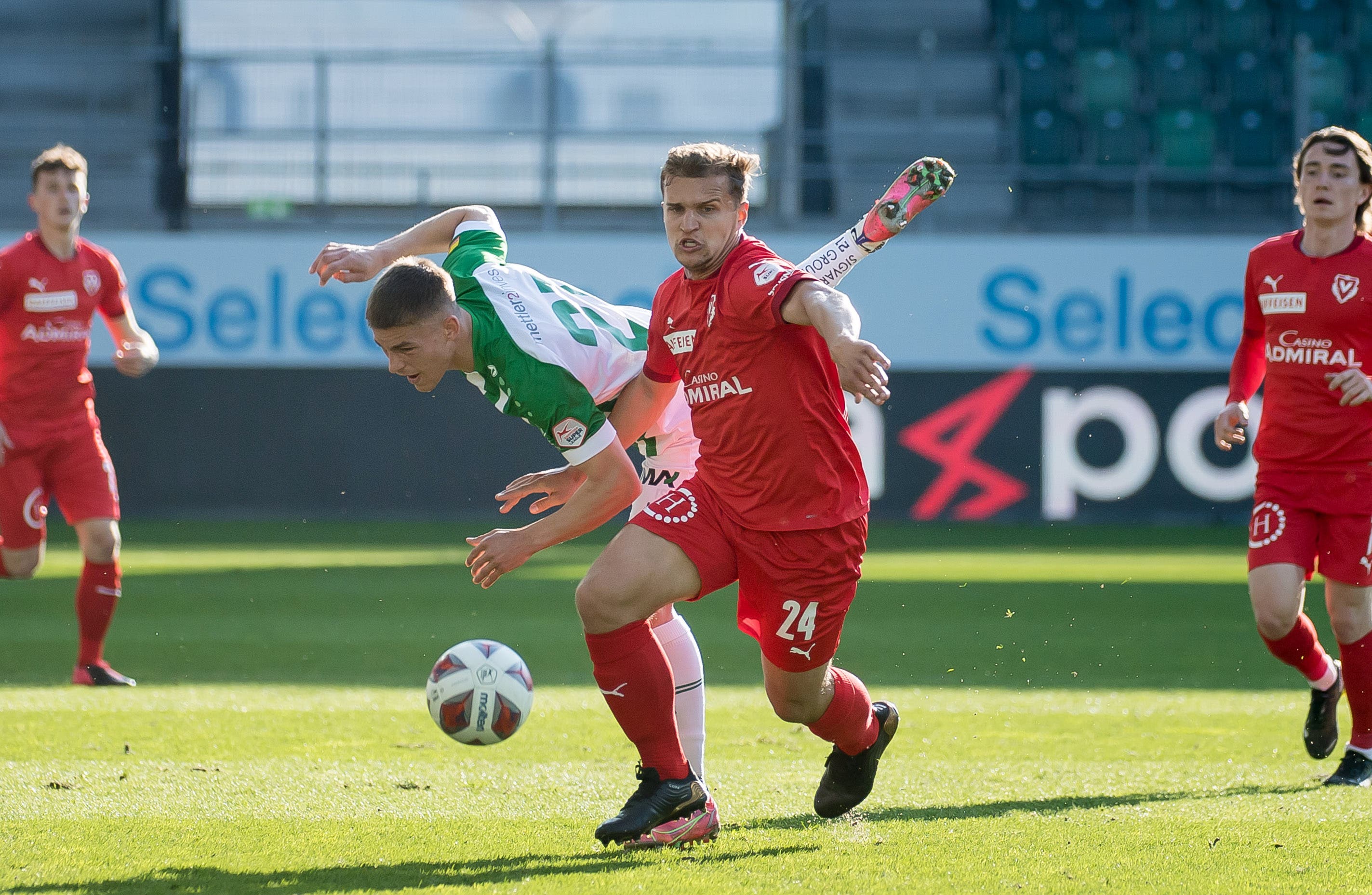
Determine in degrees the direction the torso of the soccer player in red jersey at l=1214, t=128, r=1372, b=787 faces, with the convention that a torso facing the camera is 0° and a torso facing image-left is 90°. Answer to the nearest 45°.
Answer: approximately 0°

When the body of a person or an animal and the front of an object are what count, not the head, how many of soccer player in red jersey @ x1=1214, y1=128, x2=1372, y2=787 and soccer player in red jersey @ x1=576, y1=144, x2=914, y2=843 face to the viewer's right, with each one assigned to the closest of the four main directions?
0

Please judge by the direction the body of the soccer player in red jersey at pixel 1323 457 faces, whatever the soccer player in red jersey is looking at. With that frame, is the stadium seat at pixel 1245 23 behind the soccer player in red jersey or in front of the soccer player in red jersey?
behind

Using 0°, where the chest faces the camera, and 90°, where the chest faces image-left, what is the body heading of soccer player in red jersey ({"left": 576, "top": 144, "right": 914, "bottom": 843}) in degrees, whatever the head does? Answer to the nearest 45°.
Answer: approximately 45°

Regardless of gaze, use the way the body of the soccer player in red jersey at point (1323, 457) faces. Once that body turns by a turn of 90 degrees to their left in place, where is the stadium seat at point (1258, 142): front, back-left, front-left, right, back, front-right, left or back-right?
left

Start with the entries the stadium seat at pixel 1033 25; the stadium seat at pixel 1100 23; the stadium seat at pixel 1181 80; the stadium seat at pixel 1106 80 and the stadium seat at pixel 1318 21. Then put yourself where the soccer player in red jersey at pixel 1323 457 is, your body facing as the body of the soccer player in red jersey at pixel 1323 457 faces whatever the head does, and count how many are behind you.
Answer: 5

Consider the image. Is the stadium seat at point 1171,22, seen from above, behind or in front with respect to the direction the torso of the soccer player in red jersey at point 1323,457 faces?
behind

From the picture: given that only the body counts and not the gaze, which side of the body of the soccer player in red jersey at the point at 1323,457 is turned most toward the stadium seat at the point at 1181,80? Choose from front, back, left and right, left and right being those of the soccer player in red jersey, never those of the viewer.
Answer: back

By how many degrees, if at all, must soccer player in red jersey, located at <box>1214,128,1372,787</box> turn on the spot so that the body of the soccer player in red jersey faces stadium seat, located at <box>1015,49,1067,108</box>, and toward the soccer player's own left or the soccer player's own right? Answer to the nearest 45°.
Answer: approximately 180°
